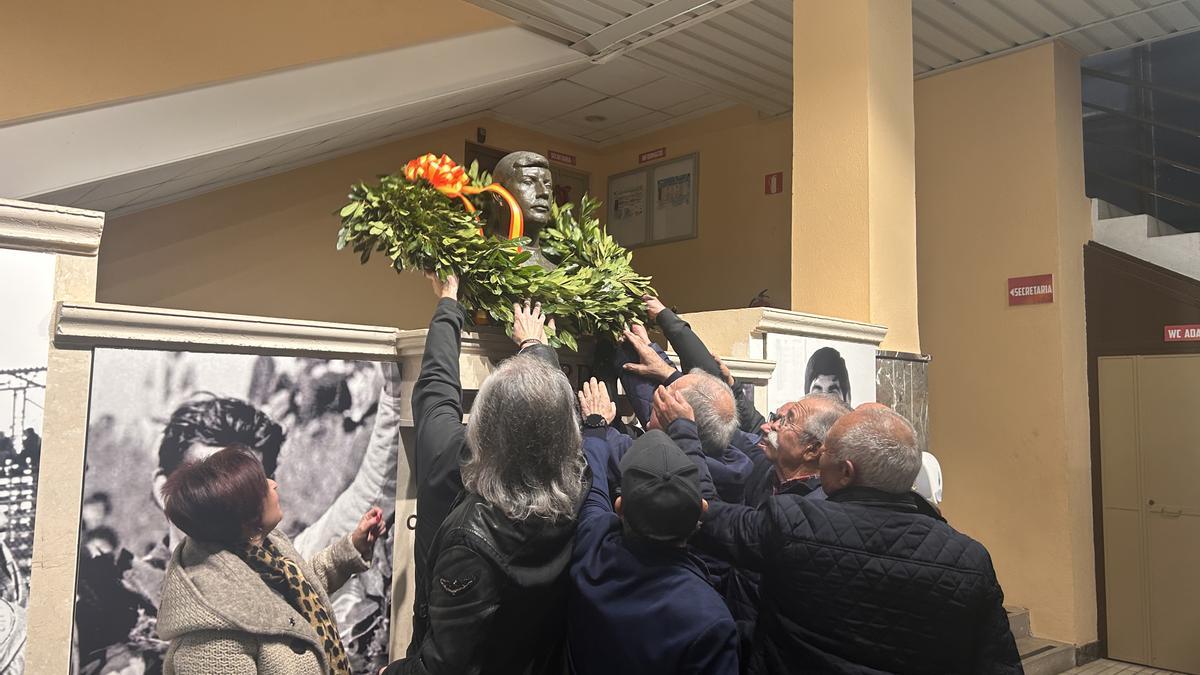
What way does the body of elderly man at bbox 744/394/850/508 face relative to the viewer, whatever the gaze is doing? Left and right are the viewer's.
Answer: facing to the left of the viewer

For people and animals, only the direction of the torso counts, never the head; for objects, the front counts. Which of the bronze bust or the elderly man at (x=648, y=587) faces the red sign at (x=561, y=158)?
the elderly man

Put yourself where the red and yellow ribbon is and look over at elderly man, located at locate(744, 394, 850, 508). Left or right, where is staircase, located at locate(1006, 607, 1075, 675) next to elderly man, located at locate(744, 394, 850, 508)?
left

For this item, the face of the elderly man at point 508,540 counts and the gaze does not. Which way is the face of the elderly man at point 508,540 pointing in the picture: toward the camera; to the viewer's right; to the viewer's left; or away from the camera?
away from the camera

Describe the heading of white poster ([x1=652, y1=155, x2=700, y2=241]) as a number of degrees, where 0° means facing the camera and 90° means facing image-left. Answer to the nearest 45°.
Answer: approximately 45°

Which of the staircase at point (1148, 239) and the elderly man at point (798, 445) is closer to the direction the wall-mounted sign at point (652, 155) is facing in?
the elderly man

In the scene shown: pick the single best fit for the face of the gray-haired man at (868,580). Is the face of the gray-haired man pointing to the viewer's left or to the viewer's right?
to the viewer's left
